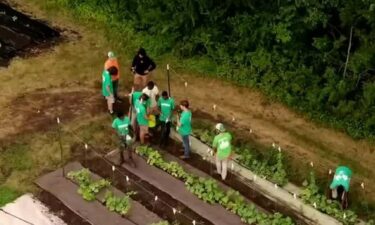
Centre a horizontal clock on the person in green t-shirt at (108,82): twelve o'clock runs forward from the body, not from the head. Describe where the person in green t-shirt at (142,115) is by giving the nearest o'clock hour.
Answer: the person in green t-shirt at (142,115) is roughly at 2 o'clock from the person in green t-shirt at (108,82).

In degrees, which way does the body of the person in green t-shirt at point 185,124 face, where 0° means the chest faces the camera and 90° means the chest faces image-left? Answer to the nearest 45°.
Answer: approximately 90°

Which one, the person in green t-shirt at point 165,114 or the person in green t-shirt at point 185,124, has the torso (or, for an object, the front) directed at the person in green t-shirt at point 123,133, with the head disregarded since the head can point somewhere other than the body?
the person in green t-shirt at point 185,124

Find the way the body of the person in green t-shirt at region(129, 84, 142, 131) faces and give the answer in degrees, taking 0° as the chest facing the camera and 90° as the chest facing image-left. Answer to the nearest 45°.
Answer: approximately 270°

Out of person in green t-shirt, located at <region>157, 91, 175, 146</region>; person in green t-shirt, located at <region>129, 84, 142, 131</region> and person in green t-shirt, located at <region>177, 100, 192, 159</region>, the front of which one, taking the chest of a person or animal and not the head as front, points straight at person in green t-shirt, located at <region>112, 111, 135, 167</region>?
person in green t-shirt, located at <region>177, 100, 192, 159</region>

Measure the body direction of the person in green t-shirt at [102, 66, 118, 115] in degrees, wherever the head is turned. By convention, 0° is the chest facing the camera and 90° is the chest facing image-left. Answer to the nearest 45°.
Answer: approximately 270°

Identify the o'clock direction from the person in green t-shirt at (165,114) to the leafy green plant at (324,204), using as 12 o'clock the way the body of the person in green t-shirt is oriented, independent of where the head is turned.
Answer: The leafy green plant is roughly at 10 o'clock from the person in green t-shirt.
